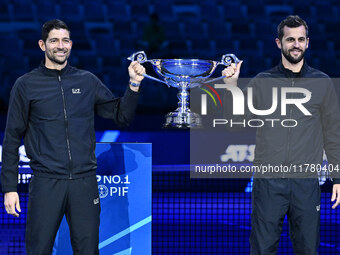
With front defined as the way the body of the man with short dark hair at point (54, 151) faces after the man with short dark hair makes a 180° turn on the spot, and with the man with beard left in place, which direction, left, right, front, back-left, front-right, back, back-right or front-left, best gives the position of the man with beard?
right

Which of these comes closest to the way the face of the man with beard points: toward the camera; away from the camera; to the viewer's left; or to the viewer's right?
toward the camera

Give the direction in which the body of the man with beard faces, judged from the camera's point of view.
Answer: toward the camera
